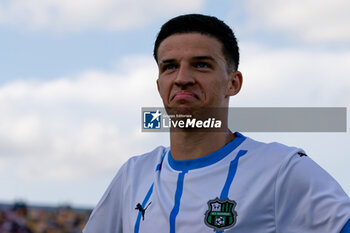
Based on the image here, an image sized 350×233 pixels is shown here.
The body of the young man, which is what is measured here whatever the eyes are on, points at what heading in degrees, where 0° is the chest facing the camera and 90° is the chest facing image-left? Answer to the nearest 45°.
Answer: approximately 45°
